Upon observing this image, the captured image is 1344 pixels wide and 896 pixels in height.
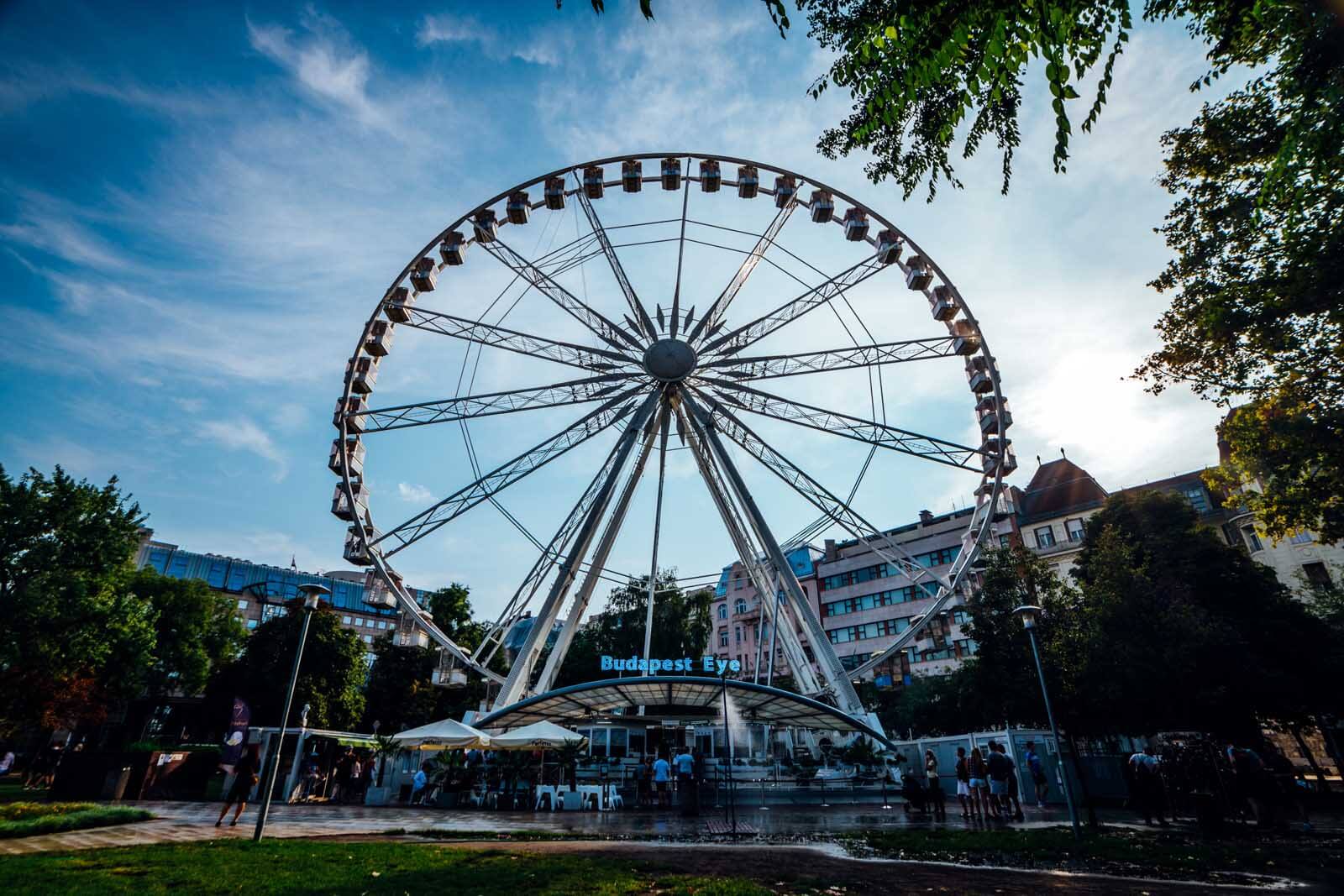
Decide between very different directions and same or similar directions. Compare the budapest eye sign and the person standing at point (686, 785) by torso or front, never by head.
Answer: very different directions

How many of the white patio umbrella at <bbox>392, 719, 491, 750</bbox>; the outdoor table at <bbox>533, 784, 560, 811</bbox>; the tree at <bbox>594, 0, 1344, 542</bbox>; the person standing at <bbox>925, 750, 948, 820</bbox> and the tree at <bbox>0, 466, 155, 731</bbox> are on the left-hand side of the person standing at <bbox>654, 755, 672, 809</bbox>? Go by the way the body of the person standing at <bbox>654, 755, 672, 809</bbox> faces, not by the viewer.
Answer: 3

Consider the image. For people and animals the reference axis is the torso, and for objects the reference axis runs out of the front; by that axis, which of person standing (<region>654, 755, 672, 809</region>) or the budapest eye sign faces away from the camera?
the person standing

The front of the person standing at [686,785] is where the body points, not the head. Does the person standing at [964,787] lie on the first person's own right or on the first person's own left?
on the first person's own right

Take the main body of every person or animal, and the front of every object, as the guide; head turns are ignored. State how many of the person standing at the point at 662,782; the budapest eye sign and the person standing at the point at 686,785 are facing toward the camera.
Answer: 1

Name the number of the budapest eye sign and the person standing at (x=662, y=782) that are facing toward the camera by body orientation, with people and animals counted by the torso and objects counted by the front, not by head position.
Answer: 1

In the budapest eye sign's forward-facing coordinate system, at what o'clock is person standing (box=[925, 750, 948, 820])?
The person standing is roughly at 10 o'clock from the budapest eye sign.

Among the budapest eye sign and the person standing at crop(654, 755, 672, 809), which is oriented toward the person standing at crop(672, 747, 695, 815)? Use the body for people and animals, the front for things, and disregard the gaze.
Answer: the budapest eye sign

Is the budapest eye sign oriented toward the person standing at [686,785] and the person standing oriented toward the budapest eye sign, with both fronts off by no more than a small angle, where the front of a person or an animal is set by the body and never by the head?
yes

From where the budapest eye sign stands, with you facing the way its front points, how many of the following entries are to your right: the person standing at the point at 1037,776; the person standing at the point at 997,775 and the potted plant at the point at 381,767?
1

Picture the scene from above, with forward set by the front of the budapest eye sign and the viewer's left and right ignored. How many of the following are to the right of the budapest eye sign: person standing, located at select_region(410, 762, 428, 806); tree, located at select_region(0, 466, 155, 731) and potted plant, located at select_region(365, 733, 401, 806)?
3

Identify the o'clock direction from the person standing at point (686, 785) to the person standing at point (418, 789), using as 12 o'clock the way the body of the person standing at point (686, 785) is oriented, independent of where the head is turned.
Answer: the person standing at point (418, 789) is roughly at 10 o'clock from the person standing at point (686, 785).

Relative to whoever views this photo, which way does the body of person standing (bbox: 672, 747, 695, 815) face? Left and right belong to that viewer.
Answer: facing away from the viewer

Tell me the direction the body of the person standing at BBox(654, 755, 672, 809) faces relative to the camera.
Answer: away from the camera

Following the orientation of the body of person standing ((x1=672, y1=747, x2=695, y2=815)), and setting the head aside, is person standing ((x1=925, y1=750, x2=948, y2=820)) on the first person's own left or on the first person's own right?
on the first person's own right
